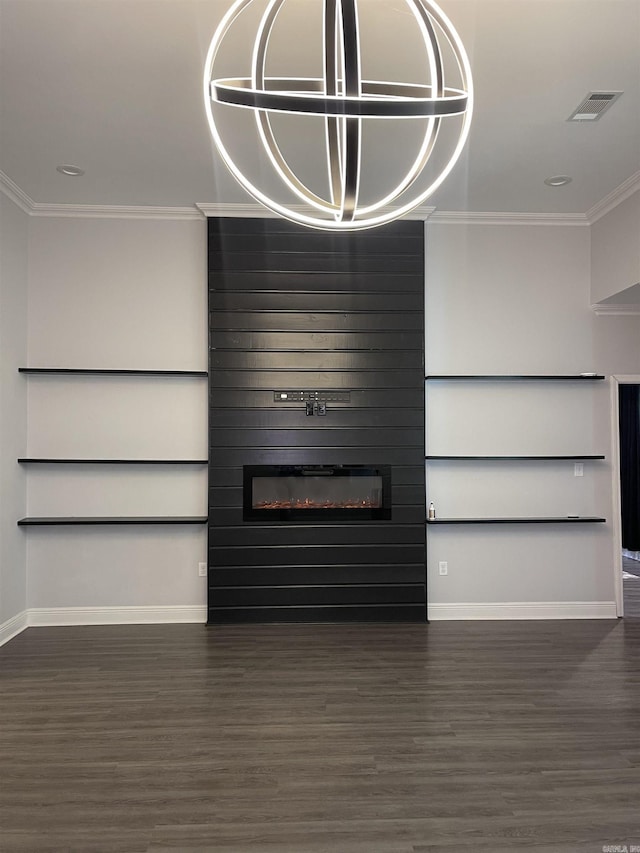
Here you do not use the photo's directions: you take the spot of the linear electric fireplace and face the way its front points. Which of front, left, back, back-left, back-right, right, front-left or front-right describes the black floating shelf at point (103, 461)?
right

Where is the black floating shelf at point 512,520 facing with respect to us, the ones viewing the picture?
facing the viewer

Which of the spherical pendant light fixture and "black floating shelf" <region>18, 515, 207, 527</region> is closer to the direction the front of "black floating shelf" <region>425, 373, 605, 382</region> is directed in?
the spherical pendant light fixture

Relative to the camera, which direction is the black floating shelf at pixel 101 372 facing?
toward the camera

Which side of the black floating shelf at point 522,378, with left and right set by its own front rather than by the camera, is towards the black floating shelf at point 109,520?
right

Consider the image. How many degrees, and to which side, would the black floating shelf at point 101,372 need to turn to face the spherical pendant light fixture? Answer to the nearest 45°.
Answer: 0° — it already faces it

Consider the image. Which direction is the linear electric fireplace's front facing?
toward the camera

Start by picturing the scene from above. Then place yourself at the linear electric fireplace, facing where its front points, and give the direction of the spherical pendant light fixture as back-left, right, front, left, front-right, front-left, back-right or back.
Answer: front

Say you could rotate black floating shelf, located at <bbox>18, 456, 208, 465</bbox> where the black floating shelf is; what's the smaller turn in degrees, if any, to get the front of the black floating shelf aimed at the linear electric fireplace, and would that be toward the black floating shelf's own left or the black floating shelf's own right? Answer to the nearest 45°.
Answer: approximately 90° to the black floating shelf's own left

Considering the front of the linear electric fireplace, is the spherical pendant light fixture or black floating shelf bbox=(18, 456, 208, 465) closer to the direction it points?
the spherical pendant light fixture
